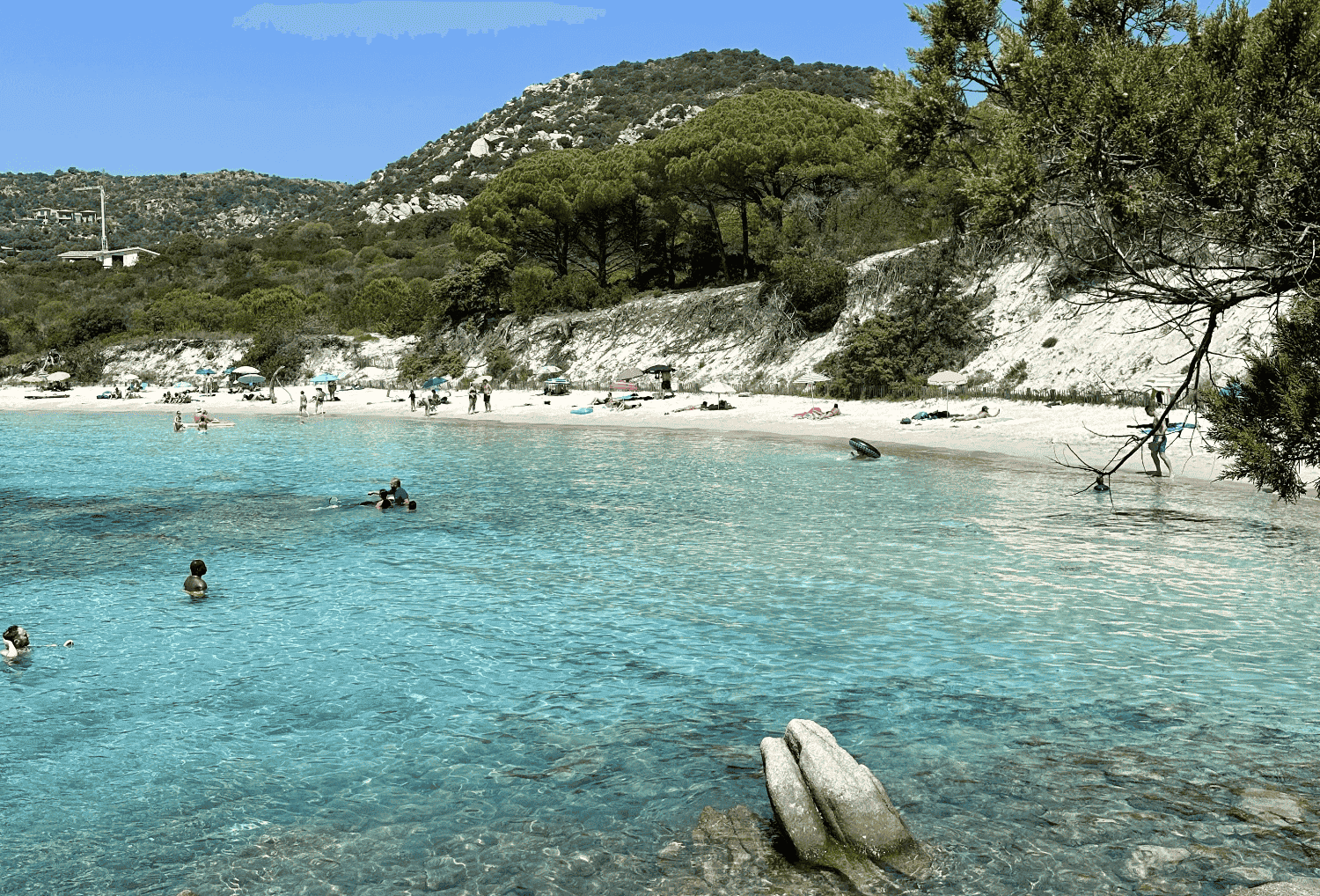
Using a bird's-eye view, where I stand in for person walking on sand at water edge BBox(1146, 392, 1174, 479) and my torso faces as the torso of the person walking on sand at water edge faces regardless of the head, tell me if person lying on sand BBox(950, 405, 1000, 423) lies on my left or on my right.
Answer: on my right

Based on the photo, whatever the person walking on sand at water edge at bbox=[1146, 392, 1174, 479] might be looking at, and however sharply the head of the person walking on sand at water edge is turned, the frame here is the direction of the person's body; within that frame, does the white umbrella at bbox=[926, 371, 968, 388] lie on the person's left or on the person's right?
on the person's right
